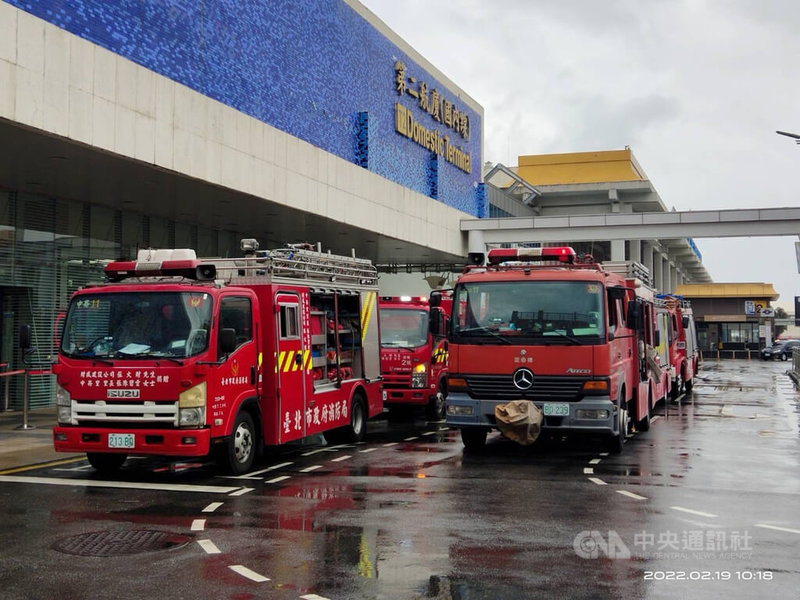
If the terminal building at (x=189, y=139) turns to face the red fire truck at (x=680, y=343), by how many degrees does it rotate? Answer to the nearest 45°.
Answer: approximately 45° to its left

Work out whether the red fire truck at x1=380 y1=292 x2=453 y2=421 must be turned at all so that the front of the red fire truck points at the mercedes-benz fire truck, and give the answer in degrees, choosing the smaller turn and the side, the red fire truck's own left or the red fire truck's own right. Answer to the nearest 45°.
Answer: approximately 45° to the red fire truck's own left

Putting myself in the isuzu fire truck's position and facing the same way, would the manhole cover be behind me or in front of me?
in front

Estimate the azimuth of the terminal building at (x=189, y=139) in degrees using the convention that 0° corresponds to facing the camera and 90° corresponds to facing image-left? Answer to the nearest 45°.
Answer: approximately 315°

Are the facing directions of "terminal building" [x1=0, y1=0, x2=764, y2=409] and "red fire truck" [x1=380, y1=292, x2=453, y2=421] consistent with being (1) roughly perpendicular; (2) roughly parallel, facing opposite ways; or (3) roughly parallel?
roughly perpendicular

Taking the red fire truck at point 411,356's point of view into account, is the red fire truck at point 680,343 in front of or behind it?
behind

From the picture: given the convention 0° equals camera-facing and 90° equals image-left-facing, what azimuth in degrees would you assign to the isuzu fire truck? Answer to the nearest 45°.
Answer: approximately 45°

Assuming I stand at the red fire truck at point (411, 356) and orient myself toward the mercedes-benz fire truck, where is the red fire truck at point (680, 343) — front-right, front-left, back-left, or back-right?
back-left
